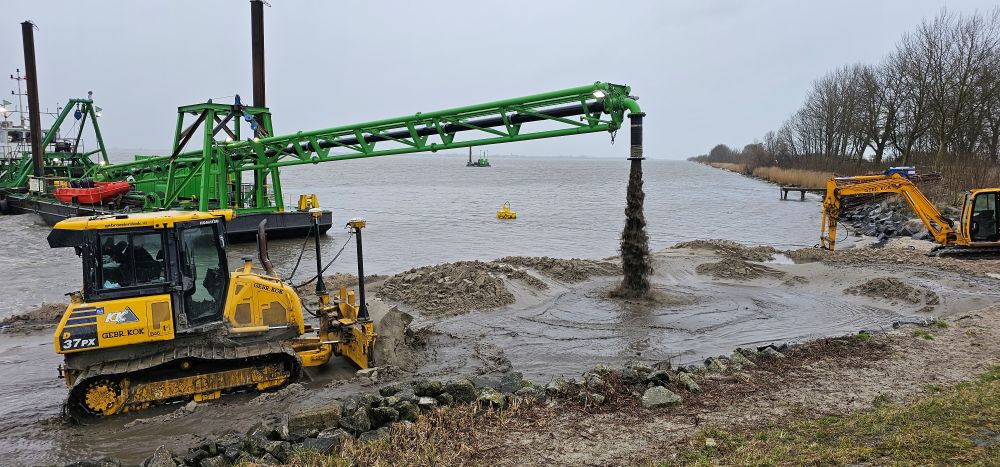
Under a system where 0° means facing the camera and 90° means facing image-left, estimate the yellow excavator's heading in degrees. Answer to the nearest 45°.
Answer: approximately 90°

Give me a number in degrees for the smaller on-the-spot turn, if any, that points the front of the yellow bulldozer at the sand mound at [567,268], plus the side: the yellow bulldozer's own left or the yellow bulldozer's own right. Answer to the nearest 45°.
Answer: approximately 45° to the yellow bulldozer's own left

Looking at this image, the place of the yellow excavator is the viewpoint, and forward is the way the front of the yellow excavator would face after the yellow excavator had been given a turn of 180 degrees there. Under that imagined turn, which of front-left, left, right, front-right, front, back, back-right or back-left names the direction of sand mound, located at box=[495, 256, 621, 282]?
back-right

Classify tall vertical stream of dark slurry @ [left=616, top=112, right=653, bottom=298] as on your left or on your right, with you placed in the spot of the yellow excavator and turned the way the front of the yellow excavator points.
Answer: on your left

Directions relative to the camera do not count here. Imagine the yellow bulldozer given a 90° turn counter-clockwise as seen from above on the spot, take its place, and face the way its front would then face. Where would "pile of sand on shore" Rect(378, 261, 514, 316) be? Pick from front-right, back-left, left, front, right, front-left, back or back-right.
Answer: front-right

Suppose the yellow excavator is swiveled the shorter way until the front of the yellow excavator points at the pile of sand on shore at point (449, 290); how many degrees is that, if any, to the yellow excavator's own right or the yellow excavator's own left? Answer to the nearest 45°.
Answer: approximately 45° to the yellow excavator's own left

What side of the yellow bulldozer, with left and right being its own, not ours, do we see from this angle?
right

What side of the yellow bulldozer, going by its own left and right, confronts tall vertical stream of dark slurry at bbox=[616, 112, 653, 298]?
front
